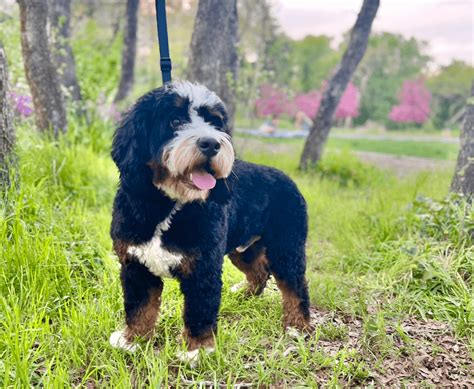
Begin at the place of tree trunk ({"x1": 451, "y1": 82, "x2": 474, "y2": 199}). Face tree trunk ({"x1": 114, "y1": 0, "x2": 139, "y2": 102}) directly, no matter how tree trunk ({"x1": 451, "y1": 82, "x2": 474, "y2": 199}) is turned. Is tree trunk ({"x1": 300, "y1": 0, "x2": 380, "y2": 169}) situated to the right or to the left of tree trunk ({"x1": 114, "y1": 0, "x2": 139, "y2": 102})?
right

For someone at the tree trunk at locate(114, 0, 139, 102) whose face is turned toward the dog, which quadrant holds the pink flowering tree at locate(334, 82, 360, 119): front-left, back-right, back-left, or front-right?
back-left

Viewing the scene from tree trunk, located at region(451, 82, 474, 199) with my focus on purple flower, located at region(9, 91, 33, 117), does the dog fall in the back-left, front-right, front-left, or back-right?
front-left

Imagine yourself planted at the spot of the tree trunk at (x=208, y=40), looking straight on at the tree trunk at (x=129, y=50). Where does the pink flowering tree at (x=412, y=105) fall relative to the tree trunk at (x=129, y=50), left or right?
right

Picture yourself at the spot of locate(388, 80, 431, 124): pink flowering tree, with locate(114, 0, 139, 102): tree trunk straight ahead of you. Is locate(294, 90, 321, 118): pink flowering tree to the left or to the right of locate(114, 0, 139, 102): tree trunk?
right

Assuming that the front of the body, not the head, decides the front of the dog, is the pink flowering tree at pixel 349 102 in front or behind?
behind

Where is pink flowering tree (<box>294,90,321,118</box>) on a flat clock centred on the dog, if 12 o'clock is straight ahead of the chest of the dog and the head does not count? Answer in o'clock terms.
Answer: The pink flowering tree is roughly at 5 o'clock from the dog.

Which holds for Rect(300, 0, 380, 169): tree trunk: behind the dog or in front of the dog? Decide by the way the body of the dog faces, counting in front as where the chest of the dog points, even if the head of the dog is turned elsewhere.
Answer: behind

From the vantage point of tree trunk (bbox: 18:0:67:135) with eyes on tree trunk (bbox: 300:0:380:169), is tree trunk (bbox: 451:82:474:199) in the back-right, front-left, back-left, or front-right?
front-right

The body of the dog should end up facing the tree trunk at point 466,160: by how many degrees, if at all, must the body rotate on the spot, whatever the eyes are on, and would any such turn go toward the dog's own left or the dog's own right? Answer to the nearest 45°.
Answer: approximately 180°

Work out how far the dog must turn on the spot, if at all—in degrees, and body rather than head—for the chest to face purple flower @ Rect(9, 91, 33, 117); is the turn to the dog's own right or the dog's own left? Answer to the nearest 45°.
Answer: approximately 90° to the dog's own right

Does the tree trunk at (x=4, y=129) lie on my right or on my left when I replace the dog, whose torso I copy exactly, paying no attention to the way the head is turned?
on my right

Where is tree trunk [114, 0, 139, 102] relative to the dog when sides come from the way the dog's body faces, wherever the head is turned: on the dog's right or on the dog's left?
on the dog's right

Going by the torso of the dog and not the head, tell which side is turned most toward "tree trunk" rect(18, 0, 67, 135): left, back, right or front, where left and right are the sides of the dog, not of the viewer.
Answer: right

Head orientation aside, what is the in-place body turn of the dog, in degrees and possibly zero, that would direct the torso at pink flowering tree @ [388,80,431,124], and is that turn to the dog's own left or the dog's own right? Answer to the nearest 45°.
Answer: approximately 180°
